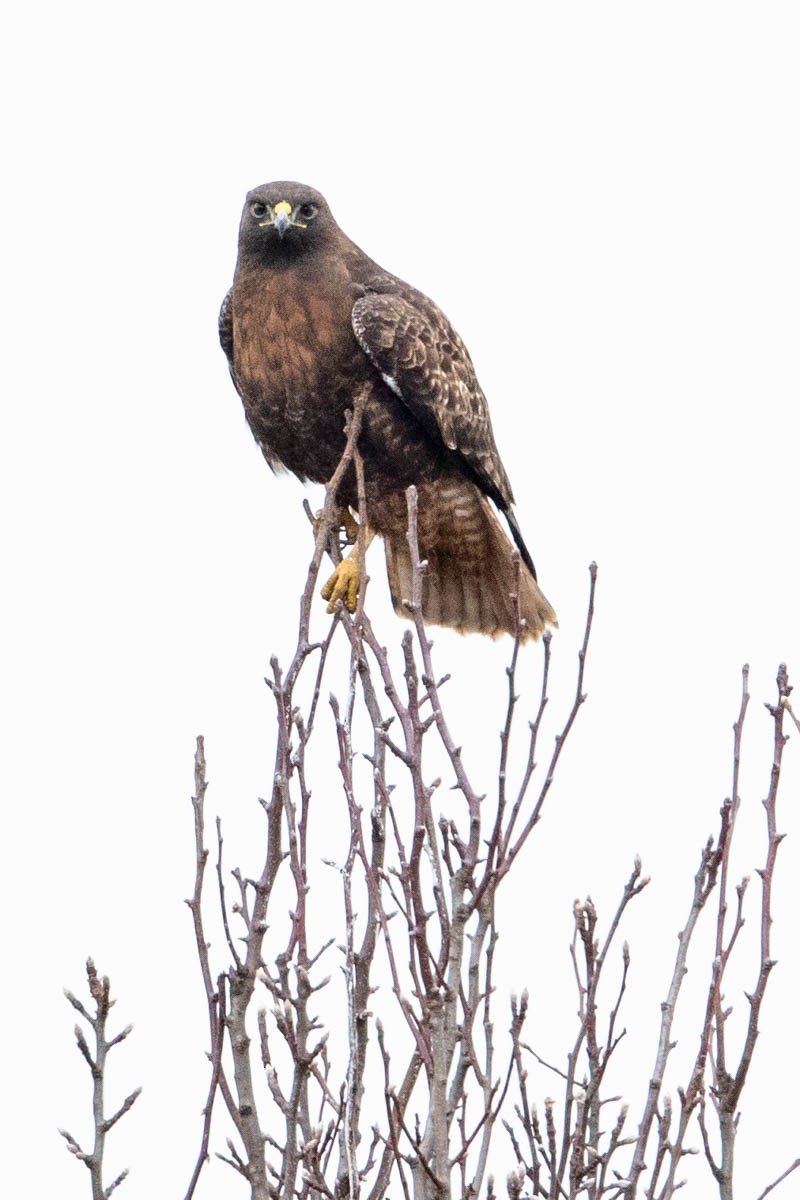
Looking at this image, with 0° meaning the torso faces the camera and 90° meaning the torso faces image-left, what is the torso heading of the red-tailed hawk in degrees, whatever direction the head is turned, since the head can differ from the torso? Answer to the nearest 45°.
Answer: approximately 45°
